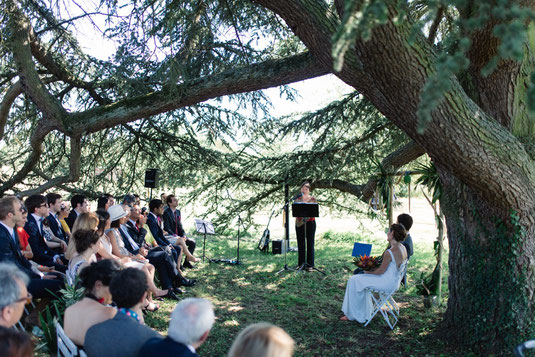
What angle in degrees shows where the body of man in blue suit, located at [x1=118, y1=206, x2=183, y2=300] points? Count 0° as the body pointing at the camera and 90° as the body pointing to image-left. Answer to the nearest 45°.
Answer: approximately 270°

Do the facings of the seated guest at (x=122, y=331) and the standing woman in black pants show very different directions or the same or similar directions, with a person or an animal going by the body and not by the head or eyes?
very different directions

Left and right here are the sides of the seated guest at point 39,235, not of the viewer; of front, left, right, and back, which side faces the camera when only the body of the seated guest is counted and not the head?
right

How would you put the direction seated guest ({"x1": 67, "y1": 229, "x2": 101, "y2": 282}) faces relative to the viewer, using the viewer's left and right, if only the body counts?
facing away from the viewer and to the right of the viewer

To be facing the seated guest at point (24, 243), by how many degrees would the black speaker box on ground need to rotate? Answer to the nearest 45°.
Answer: approximately 45° to its right

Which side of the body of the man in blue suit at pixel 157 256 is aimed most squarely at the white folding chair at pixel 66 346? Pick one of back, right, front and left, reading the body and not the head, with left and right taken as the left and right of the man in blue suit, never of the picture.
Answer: right

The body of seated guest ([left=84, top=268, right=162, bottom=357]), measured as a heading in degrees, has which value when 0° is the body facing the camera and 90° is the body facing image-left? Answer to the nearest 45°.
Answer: approximately 225°

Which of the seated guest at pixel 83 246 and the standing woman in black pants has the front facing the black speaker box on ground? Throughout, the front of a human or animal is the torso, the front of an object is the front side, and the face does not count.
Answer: the seated guest

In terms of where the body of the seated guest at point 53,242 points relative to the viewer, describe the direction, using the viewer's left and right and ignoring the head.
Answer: facing to the right of the viewer

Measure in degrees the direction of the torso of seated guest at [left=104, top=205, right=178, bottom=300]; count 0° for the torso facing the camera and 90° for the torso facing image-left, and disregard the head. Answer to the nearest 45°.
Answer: approximately 270°

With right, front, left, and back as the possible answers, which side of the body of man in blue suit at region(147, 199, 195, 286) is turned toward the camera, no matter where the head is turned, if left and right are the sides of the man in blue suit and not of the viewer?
right

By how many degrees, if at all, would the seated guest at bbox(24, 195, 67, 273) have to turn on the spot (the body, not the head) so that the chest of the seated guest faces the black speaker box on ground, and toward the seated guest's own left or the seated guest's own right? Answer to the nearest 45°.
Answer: approximately 45° to the seated guest's own left

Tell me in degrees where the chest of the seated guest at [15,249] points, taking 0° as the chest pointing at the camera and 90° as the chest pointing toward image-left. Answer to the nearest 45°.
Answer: approximately 270°
